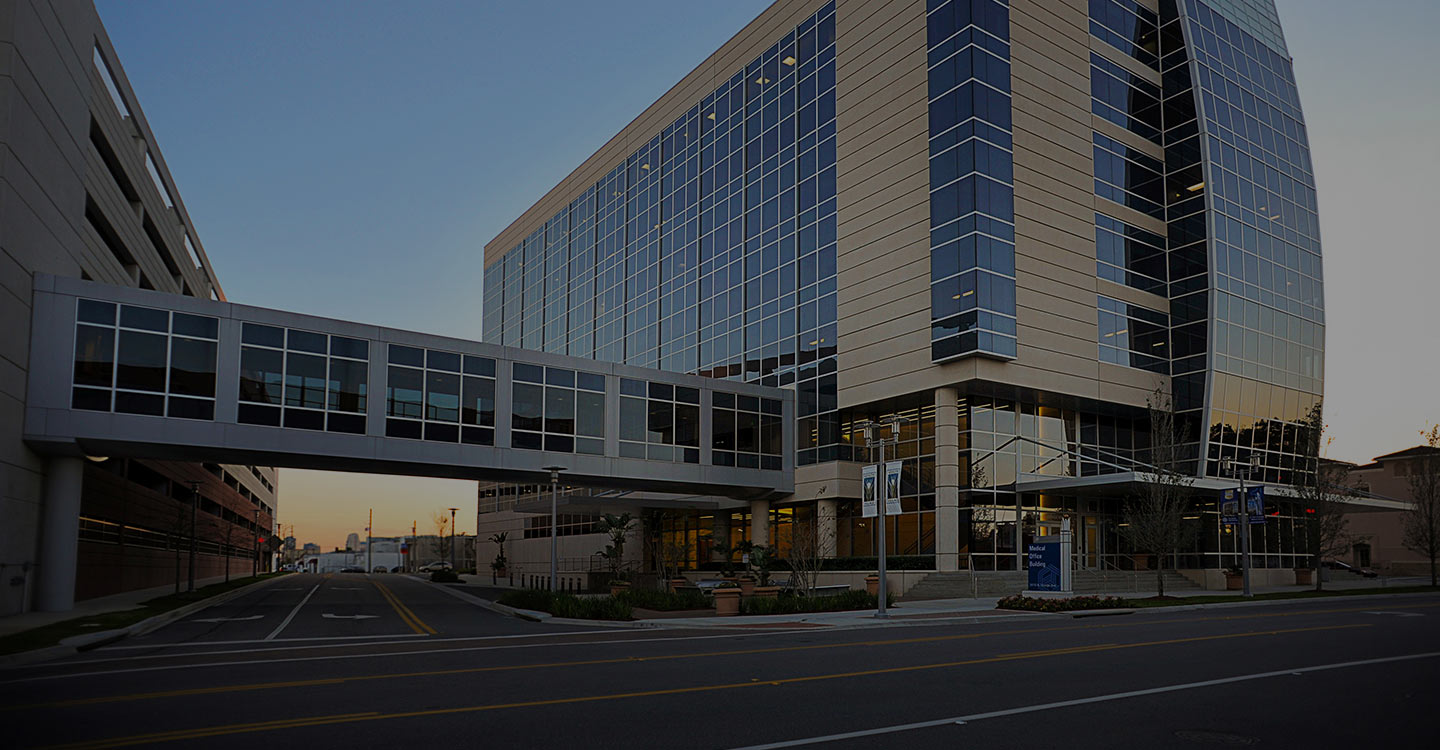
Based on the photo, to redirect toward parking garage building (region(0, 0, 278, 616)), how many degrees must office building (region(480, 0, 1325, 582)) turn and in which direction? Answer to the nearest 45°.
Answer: approximately 90° to its right

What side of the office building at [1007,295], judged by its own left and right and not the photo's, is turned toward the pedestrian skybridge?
right

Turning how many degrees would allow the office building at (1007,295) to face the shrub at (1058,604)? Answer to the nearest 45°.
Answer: approximately 45° to its right

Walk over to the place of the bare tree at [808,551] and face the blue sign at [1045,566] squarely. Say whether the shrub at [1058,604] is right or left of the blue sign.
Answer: right

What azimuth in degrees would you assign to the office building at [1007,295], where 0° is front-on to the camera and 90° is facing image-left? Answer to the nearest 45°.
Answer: approximately 315°

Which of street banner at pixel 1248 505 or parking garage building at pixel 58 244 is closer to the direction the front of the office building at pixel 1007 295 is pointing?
the street banner

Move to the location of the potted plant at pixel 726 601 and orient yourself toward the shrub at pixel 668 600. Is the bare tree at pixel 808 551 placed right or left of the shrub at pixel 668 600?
right

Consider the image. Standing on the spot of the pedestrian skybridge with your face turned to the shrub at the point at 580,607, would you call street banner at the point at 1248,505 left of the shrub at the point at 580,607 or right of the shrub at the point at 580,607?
left

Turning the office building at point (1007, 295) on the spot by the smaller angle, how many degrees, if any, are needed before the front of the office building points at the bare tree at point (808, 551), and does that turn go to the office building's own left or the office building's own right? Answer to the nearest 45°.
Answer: approximately 90° to the office building's own right
